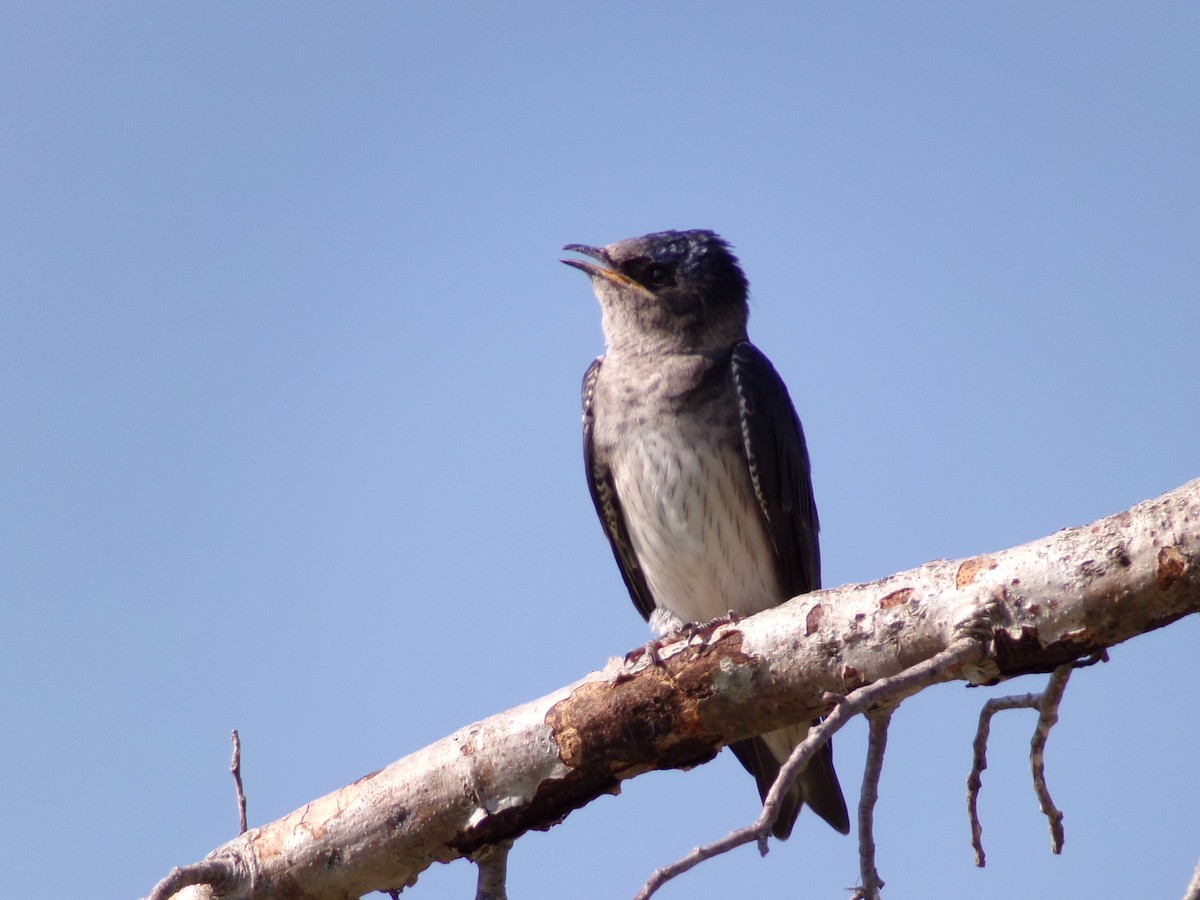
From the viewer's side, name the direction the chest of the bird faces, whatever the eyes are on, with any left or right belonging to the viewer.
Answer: facing the viewer and to the left of the viewer
